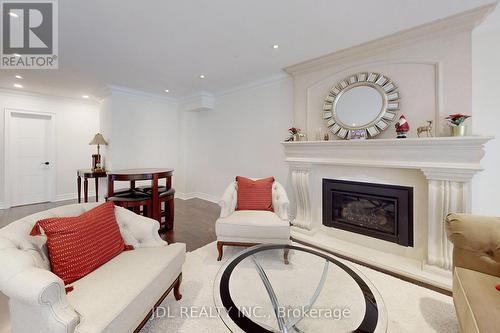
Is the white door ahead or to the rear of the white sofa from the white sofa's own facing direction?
to the rear

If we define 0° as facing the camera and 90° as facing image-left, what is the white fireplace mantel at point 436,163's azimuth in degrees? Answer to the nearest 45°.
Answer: approximately 45°

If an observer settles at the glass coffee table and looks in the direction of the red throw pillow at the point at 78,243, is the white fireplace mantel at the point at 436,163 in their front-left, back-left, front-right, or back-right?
back-right
